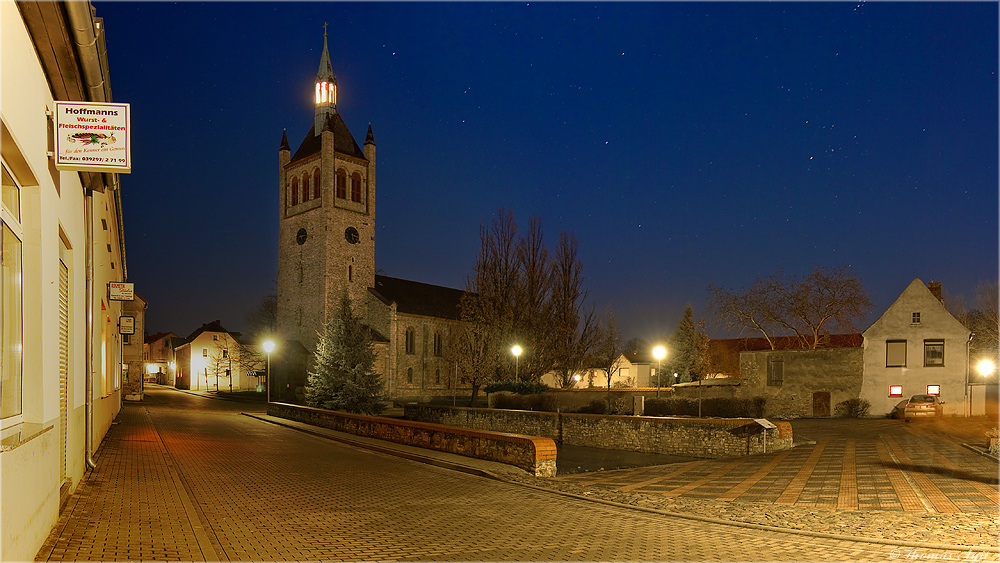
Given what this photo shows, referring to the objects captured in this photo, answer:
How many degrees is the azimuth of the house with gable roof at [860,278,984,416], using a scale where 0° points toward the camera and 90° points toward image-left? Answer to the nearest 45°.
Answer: approximately 0°

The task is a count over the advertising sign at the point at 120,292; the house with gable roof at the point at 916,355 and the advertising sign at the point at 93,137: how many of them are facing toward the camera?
3

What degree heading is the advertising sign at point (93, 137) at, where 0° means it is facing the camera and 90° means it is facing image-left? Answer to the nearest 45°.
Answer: approximately 0°

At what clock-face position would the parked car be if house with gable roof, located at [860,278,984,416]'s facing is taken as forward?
The parked car is roughly at 12 o'clock from the house with gable roof.

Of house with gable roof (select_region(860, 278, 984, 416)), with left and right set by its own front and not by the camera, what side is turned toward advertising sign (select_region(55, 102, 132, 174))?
front
